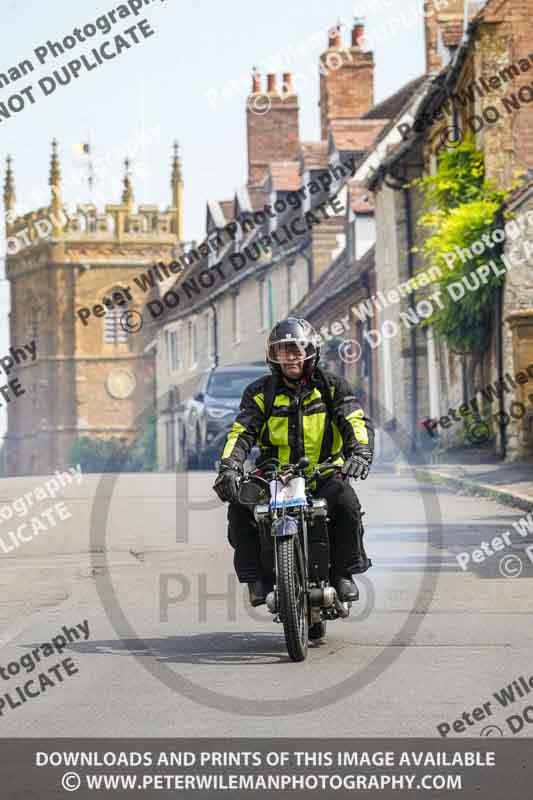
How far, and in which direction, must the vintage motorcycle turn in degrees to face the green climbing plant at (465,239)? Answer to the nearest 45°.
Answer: approximately 180°

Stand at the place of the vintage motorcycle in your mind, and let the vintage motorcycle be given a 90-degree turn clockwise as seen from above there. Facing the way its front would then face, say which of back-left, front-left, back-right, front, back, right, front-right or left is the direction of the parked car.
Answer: right

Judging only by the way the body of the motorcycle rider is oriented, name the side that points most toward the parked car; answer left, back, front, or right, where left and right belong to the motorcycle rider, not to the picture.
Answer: back

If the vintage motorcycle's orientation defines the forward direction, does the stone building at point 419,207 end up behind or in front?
behind

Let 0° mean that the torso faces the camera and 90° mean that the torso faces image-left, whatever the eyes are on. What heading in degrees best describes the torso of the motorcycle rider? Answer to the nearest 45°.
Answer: approximately 0°
